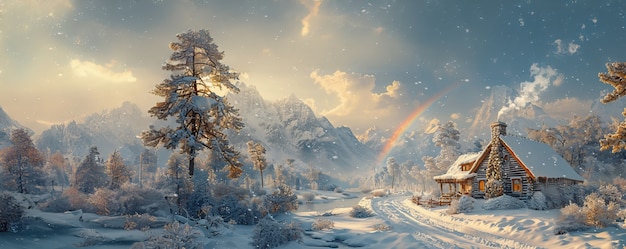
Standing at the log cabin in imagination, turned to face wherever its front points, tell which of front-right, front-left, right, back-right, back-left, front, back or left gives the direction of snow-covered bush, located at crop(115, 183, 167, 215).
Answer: front

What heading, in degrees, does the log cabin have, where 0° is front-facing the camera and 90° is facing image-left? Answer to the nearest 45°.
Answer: approximately 45°

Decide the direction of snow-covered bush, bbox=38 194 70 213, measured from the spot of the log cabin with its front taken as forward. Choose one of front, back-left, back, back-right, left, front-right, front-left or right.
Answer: front

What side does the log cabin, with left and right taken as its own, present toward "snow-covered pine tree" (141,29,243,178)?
front

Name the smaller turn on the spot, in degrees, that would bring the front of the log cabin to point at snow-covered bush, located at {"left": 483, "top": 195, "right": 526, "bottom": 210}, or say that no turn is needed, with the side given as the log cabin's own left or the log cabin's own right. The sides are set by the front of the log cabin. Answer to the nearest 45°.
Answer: approximately 45° to the log cabin's own left

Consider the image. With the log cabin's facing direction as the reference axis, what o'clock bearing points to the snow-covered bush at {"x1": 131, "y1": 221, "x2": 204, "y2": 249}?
The snow-covered bush is roughly at 11 o'clock from the log cabin.

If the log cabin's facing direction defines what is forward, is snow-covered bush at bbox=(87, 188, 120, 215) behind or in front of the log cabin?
in front

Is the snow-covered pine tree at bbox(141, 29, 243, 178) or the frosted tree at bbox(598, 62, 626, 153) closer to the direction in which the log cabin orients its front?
the snow-covered pine tree

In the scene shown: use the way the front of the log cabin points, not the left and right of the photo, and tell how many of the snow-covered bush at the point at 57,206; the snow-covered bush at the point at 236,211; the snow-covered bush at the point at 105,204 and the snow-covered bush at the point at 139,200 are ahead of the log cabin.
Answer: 4

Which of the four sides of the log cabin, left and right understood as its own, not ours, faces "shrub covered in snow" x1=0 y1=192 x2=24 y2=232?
front

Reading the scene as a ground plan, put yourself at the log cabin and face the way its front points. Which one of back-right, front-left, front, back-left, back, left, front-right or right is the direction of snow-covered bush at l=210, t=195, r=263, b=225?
front

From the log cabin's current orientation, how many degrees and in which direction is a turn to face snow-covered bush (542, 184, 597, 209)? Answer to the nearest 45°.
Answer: approximately 90° to its left
